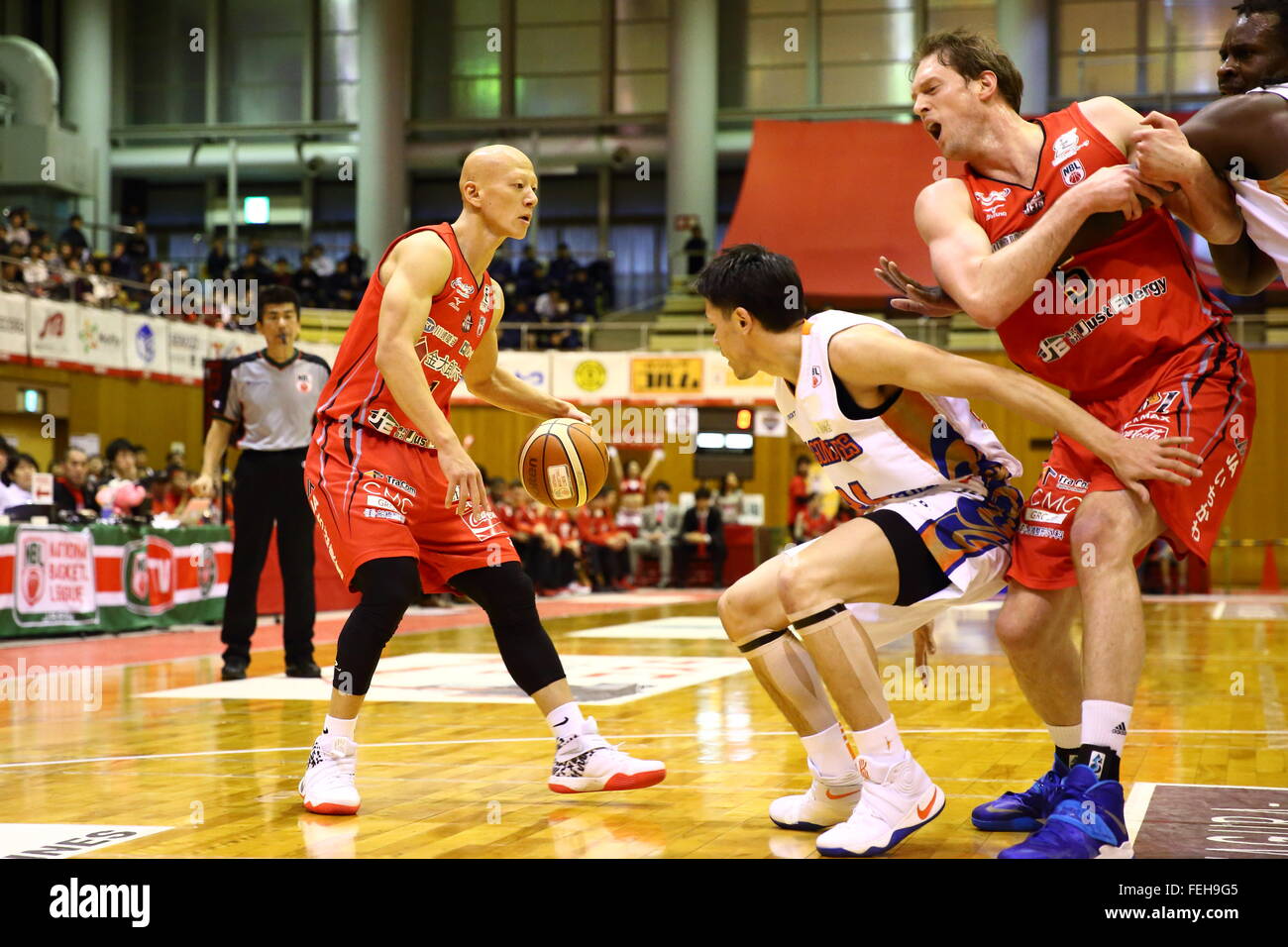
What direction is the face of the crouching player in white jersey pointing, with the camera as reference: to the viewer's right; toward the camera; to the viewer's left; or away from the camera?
to the viewer's left

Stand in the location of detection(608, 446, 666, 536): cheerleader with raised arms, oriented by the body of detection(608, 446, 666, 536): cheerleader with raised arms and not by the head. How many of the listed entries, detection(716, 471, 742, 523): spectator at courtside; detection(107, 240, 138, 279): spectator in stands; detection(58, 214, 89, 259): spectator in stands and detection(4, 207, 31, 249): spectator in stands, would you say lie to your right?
3

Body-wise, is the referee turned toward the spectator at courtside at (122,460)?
no

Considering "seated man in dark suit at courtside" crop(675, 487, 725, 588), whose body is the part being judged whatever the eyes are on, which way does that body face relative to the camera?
toward the camera

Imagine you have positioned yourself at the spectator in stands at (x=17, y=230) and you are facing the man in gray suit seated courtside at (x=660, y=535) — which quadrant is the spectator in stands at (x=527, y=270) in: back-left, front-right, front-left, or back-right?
front-left

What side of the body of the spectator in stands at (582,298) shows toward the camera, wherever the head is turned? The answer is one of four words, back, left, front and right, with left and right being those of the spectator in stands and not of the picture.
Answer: front

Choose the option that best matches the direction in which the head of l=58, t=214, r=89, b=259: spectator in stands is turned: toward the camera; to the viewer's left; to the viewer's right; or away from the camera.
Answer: toward the camera

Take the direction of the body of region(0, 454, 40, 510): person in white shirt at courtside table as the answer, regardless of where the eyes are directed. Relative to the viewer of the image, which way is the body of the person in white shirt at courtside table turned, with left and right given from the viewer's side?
facing the viewer and to the right of the viewer

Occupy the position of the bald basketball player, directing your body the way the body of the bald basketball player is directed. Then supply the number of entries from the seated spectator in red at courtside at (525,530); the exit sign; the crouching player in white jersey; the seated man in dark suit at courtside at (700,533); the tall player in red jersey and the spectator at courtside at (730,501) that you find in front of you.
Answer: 2

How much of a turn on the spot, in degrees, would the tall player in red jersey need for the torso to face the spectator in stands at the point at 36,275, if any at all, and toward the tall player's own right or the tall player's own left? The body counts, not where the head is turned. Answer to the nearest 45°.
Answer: approximately 90° to the tall player's own right

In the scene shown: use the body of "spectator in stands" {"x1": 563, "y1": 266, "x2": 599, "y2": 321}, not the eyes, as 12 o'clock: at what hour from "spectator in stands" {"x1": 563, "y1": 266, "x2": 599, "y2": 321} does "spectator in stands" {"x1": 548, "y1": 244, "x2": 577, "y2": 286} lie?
"spectator in stands" {"x1": 548, "y1": 244, "x2": 577, "y2": 286} is roughly at 5 o'clock from "spectator in stands" {"x1": 563, "y1": 266, "x2": 599, "y2": 321}.

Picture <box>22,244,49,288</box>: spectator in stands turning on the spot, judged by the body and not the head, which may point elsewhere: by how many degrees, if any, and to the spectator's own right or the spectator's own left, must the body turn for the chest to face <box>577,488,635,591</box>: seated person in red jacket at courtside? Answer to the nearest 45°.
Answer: approximately 45° to the spectator's own left

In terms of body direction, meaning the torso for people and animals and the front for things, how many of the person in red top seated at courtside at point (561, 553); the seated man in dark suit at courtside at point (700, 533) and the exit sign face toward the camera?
3

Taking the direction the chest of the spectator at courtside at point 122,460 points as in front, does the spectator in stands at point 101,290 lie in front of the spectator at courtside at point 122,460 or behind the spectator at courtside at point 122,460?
behind

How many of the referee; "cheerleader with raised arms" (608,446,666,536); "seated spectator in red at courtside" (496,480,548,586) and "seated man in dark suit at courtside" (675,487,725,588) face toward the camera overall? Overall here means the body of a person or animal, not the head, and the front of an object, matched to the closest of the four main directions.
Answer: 4
